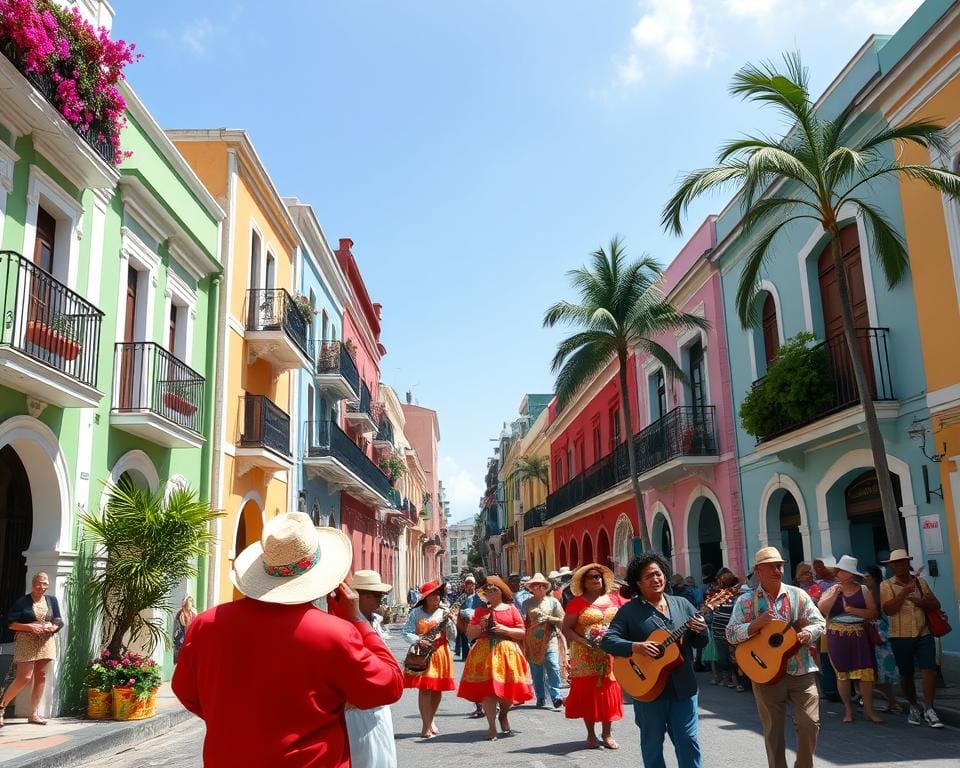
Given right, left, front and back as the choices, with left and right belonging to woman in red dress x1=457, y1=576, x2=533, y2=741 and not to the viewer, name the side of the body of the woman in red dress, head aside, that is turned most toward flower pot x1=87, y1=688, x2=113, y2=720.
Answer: right

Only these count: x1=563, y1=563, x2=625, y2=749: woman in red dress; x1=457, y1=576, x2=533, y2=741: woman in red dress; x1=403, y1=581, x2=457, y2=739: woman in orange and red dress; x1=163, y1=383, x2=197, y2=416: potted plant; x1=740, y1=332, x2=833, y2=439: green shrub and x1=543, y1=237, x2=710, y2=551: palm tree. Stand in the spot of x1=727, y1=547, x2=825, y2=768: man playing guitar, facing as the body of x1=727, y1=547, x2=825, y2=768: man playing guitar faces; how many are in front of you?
0

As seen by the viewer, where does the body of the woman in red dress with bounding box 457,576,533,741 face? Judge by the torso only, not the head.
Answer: toward the camera

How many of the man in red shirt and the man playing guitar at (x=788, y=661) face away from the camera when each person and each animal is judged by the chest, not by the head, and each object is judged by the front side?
1

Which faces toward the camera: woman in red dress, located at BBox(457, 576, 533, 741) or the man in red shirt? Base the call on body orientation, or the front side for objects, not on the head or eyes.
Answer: the woman in red dress

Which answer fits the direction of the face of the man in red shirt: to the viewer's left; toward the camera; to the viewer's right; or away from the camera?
away from the camera

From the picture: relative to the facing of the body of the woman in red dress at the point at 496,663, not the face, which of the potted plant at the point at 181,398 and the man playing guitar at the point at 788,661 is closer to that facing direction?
the man playing guitar

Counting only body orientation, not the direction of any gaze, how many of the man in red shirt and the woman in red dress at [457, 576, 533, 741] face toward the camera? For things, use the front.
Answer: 1

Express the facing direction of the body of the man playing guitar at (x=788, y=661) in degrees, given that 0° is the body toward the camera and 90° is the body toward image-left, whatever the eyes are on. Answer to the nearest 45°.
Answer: approximately 0°

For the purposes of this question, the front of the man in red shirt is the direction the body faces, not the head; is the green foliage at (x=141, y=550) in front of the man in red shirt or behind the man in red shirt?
in front

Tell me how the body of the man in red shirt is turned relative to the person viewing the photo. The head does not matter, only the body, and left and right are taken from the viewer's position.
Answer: facing away from the viewer

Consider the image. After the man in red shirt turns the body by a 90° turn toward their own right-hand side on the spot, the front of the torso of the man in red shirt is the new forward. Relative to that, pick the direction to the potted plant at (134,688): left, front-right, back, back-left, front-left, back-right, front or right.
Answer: left

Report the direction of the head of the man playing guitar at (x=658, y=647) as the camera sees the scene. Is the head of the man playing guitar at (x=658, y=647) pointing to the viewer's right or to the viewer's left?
to the viewer's right

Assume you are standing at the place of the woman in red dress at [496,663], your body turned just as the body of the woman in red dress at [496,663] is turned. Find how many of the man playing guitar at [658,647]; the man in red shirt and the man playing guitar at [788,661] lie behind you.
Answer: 0

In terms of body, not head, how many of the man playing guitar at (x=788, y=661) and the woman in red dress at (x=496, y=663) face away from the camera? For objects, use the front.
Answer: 0

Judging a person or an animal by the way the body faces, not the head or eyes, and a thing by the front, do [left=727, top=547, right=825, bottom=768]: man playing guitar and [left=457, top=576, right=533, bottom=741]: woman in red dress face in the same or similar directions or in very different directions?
same or similar directions

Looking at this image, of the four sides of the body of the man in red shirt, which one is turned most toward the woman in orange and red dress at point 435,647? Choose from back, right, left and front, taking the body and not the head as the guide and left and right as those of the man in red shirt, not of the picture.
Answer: front

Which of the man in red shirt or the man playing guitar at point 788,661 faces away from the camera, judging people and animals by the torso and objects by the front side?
the man in red shirt

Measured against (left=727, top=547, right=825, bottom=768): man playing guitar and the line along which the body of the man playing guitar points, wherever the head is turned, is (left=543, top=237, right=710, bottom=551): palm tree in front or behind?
behind

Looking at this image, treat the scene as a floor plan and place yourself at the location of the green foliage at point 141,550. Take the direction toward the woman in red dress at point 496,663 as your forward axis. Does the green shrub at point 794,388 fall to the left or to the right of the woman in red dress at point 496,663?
left
